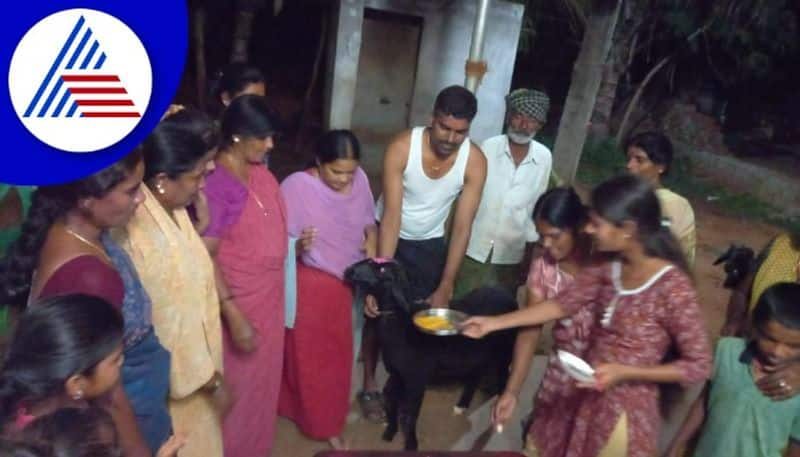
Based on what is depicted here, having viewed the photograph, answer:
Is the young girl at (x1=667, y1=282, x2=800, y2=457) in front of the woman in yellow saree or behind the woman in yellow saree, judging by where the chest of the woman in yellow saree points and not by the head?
in front

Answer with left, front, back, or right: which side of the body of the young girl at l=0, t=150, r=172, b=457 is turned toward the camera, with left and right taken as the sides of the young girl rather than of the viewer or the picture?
right

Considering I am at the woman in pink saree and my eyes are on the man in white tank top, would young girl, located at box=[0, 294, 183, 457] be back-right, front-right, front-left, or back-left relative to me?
back-right

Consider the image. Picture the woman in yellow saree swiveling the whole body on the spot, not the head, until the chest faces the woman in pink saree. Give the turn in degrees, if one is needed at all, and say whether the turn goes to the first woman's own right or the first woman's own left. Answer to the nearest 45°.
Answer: approximately 90° to the first woman's own left

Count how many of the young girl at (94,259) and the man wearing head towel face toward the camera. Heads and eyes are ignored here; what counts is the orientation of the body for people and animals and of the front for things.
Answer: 1

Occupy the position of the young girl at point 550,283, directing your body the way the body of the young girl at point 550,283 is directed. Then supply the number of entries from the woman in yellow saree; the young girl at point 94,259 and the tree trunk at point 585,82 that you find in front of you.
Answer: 2

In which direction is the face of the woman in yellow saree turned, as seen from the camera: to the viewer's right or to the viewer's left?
to the viewer's right

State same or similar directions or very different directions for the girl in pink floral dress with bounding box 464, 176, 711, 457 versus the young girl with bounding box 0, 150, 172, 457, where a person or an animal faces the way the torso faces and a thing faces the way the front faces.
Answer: very different directions

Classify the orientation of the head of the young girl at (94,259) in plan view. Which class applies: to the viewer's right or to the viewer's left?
to the viewer's right

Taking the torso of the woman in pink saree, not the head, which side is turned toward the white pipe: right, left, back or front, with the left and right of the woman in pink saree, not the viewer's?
left
